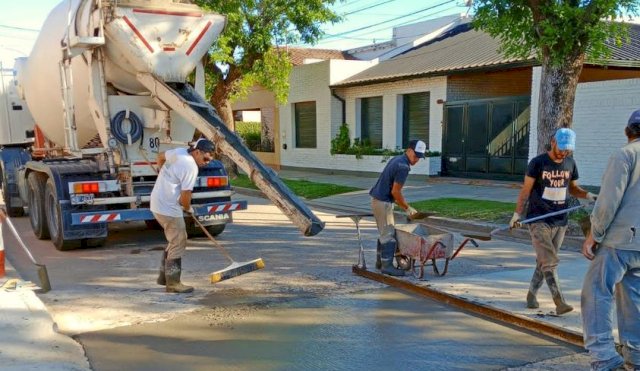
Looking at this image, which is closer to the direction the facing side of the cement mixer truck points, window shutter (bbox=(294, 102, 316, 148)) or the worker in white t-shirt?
the window shutter

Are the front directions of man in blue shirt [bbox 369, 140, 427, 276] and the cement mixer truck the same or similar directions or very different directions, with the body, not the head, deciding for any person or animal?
very different directions

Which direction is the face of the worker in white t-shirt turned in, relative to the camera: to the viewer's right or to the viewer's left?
to the viewer's right

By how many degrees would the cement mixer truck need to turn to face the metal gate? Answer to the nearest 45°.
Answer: approximately 90° to its right

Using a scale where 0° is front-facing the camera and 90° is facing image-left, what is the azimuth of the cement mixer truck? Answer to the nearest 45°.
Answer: approximately 135°
